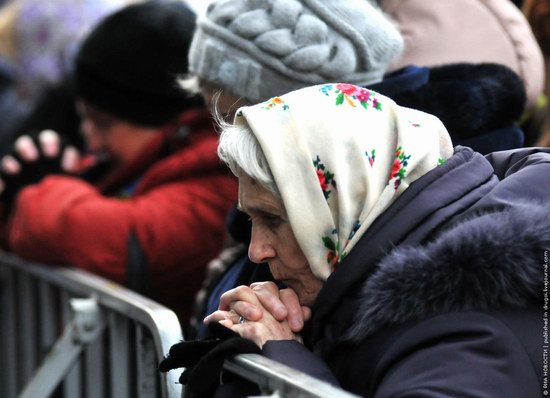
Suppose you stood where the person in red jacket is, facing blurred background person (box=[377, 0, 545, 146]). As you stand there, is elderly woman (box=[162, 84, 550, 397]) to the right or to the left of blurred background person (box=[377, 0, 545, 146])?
right

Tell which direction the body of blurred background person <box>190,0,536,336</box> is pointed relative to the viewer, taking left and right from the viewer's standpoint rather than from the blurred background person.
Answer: facing the viewer and to the left of the viewer

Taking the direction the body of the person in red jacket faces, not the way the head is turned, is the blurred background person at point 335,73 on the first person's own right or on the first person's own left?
on the first person's own left

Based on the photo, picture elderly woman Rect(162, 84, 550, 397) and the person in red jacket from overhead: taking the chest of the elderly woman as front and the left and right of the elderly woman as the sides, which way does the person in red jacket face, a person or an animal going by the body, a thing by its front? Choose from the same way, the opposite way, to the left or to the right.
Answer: the same way

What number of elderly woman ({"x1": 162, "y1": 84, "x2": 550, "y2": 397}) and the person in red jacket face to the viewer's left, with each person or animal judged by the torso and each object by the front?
2

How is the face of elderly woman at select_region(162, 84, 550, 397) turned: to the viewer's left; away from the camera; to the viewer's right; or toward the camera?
to the viewer's left

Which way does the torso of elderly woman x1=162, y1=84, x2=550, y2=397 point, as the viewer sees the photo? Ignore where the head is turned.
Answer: to the viewer's left

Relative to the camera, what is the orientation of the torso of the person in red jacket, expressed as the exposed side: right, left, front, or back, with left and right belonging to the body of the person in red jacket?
left

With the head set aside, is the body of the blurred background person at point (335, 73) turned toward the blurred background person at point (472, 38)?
no

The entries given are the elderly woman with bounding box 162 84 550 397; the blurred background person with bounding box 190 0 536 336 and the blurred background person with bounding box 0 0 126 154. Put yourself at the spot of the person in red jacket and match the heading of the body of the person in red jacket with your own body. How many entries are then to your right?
1

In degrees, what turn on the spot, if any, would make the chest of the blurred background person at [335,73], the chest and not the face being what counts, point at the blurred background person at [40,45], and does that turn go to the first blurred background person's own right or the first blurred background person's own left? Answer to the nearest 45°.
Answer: approximately 90° to the first blurred background person's own right
